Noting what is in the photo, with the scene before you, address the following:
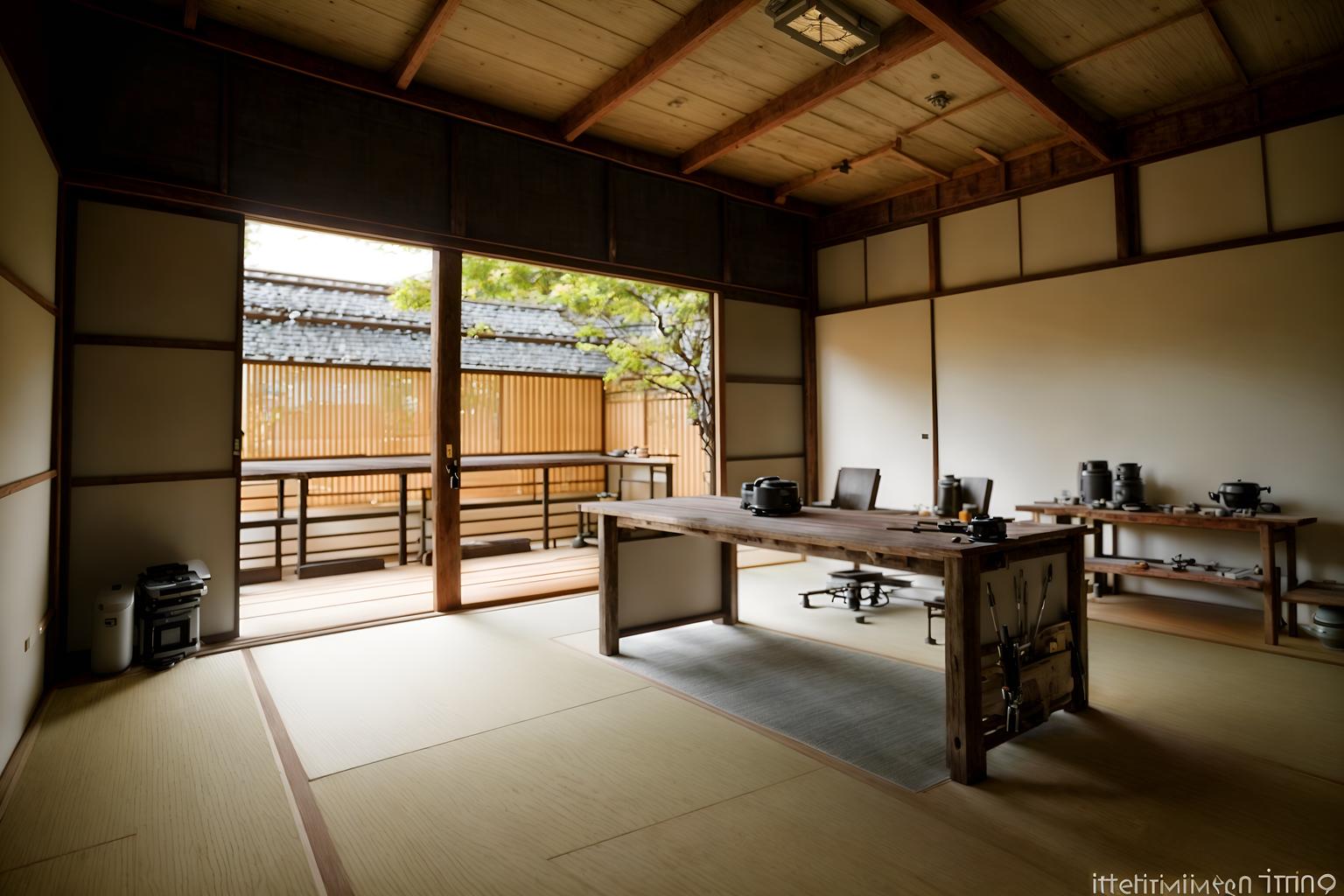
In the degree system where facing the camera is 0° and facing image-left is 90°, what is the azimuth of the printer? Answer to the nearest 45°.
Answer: approximately 315°

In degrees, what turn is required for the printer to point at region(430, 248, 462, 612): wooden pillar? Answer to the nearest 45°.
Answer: approximately 45° to its left

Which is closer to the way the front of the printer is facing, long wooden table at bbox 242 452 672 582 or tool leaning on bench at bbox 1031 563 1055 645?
the tool leaning on bench

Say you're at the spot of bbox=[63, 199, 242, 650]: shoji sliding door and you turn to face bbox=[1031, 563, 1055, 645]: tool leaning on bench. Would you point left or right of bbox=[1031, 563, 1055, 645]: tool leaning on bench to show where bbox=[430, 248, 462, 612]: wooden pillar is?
left
